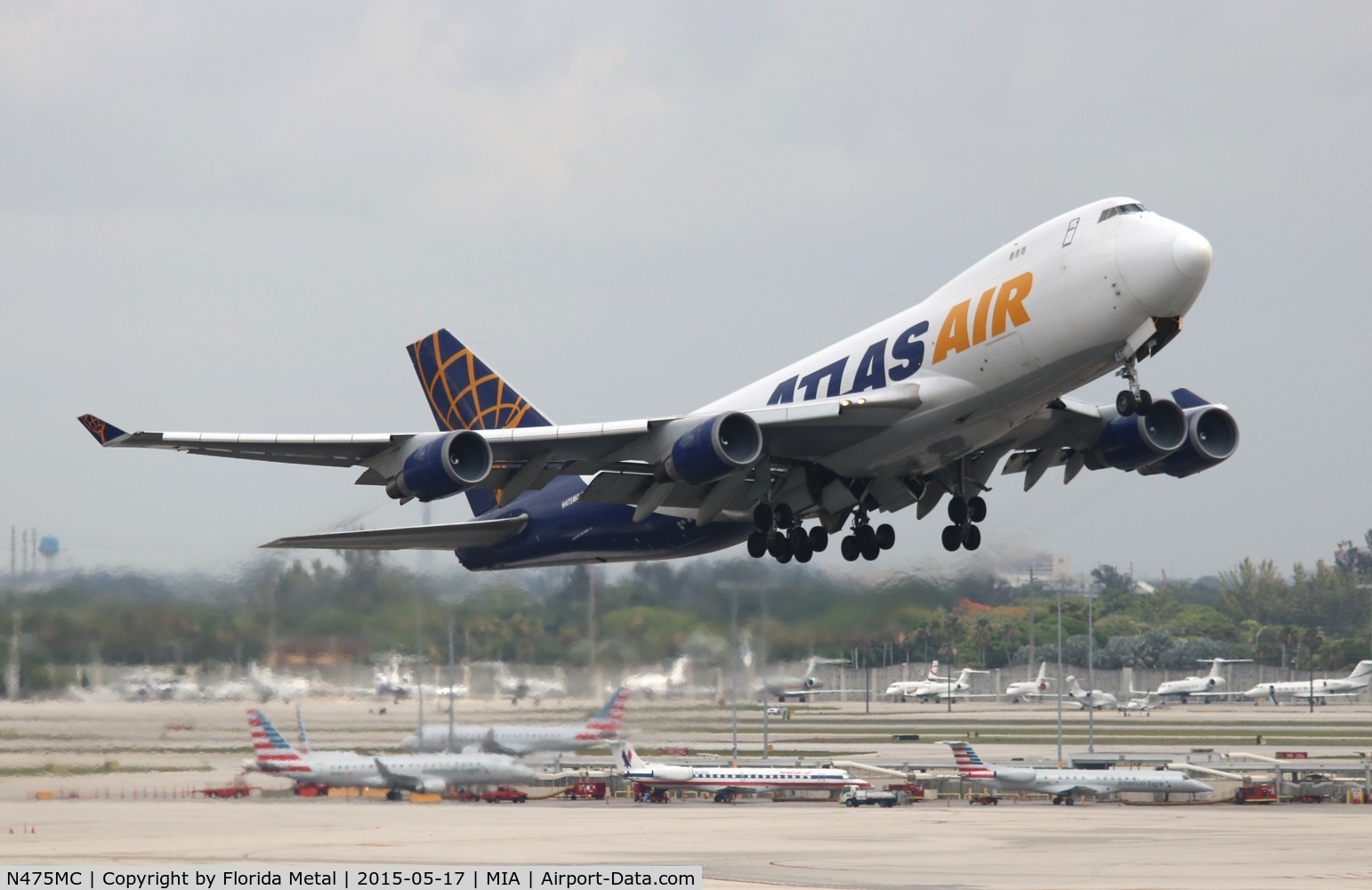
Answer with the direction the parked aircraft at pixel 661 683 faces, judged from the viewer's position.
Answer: facing to the left of the viewer

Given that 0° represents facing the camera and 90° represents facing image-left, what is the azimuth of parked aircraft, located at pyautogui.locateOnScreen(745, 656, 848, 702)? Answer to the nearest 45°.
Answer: approximately 45°

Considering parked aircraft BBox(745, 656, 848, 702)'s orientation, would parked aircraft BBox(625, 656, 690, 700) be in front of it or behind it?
in front

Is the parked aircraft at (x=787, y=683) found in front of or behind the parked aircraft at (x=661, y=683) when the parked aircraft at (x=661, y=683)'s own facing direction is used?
behind

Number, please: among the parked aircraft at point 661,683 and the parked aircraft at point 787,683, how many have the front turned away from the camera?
0
